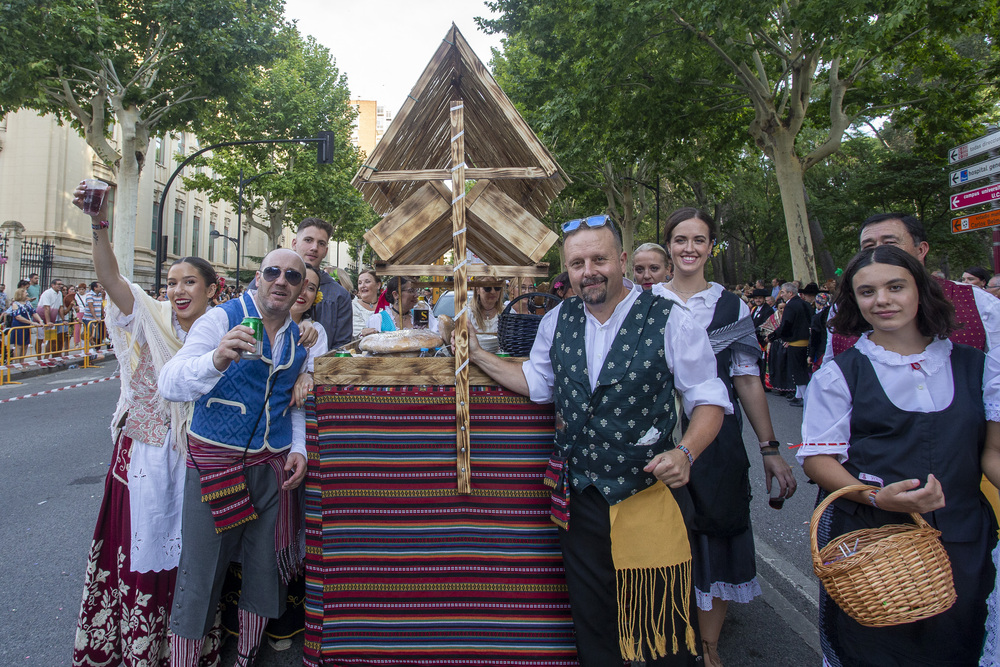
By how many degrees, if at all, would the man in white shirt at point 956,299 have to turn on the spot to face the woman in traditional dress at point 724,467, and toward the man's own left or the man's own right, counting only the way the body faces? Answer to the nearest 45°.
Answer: approximately 45° to the man's own right

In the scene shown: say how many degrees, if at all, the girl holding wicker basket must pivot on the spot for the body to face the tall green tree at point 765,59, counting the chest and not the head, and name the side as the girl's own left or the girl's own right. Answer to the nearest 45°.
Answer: approximately 180°

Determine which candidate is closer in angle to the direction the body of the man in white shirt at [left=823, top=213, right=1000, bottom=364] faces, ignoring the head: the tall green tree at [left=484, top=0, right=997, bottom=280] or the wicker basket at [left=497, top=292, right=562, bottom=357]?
the wicker basket

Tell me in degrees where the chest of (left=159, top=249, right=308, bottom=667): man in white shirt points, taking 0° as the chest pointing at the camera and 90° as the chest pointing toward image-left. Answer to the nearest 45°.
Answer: approximately 315°
